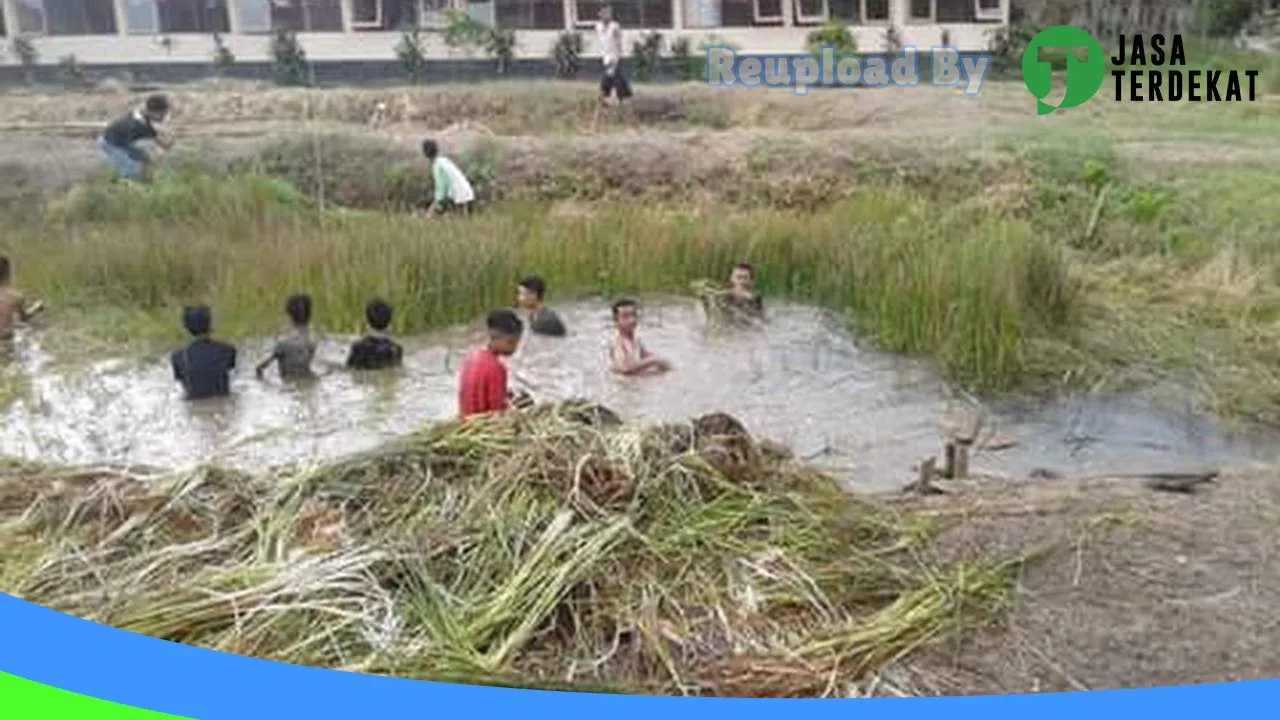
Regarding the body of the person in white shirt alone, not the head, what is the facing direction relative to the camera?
to the viewer's left

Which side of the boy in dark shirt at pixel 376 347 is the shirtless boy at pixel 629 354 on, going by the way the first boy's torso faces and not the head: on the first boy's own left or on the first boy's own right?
on the first boy's own right

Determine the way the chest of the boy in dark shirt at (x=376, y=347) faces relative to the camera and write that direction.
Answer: away from the camera

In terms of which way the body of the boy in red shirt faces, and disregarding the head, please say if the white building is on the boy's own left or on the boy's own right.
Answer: on the boy's own left

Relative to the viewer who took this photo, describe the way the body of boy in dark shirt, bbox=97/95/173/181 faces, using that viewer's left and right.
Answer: facing to the right of the viewer

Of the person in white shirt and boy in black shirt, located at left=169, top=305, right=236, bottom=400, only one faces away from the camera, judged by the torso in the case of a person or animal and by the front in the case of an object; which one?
the boy in black shirt

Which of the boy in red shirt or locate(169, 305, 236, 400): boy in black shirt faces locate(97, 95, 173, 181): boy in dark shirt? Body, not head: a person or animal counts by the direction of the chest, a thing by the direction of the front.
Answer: the boy in black shirt

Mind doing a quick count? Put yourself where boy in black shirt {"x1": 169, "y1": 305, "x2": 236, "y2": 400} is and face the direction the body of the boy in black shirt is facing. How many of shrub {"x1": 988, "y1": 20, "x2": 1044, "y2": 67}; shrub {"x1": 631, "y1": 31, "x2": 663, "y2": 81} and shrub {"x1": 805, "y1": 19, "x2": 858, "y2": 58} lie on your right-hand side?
3

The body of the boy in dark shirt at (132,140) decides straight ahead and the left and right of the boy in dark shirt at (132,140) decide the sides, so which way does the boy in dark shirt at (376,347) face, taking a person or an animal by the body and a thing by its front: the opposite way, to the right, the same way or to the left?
to the left

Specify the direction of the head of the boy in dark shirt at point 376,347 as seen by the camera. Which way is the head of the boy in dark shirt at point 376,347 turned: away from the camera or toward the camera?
away from the camera

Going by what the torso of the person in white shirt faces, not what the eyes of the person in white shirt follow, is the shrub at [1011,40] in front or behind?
behind

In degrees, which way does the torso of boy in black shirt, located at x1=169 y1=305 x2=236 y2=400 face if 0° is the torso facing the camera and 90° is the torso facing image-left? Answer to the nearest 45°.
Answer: approximately 180°

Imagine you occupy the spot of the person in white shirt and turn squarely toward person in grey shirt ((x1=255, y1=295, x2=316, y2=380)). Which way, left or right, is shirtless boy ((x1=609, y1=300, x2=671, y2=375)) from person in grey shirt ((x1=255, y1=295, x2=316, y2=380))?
left
